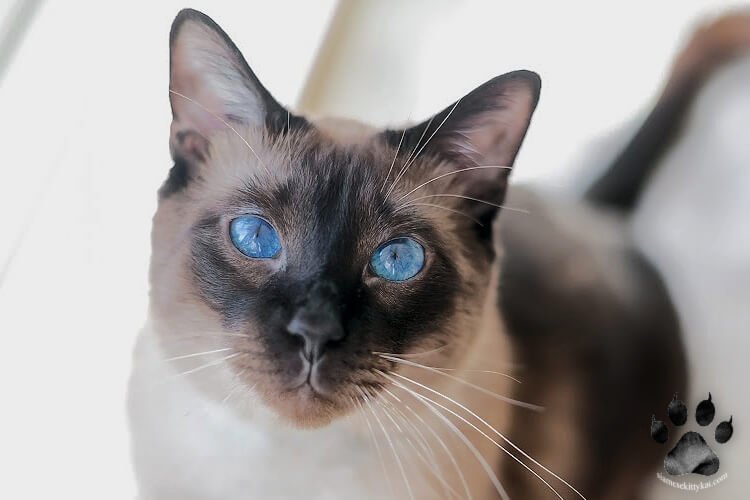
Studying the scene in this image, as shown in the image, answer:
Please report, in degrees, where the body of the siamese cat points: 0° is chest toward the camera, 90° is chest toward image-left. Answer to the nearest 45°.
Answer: approximately 45°
